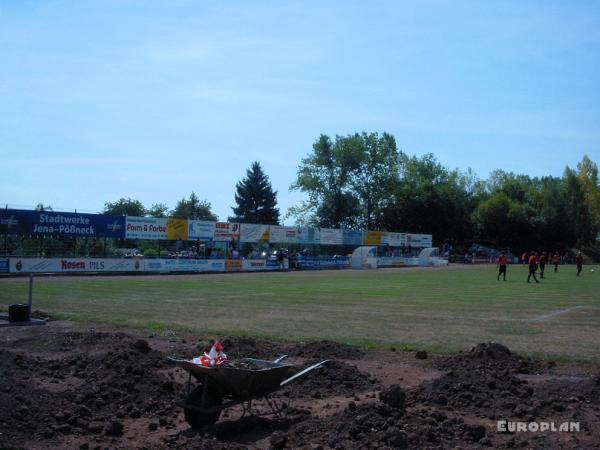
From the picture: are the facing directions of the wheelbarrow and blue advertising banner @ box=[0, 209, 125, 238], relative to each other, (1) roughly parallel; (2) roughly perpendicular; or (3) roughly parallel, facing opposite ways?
roughly perpendicular

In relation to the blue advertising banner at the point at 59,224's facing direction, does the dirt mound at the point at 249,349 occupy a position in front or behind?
in front

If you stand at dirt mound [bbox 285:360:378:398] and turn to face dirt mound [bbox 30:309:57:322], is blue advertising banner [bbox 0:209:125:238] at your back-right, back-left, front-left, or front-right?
front-right

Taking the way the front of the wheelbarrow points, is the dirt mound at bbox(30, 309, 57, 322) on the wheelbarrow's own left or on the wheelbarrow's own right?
on the wheelbarrow's own right

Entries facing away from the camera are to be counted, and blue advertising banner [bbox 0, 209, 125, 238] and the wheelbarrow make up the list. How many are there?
0

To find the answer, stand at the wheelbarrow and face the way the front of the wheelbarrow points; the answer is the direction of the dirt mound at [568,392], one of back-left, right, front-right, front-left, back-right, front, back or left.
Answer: back-left

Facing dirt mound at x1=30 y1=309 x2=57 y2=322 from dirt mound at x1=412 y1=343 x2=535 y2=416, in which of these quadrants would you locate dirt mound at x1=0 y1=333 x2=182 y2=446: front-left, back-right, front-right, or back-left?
front-left

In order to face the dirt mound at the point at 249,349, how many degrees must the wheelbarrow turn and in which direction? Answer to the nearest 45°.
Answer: approximately 135° to its right

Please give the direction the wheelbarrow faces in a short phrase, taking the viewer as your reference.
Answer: facing the viewer and to the left of the viewer

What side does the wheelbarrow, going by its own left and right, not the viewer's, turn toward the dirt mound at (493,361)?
back

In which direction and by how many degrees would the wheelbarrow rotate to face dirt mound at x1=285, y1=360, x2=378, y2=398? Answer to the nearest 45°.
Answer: approximately 180°

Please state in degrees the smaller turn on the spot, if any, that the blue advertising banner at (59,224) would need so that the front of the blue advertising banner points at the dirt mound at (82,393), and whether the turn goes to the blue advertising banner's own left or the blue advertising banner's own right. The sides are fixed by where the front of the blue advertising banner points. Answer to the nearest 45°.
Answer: approximately 45° to the blue advertising banner's own right
